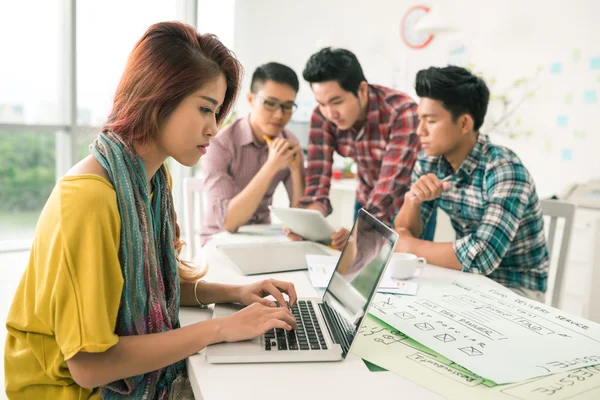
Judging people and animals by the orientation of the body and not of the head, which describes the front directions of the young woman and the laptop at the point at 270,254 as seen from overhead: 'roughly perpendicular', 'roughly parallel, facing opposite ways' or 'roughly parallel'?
roughly perpendicular

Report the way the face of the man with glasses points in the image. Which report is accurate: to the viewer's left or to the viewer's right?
to the viewer's right

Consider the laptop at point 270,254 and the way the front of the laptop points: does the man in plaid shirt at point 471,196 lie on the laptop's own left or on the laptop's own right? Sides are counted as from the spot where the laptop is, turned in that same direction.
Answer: on the laptop's own right

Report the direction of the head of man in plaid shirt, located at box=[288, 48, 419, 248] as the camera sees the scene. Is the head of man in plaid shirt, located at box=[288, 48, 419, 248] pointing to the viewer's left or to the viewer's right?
to the viewer's left

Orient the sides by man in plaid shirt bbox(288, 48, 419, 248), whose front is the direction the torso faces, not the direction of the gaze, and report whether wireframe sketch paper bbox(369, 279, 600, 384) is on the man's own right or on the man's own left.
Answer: on the man's own left

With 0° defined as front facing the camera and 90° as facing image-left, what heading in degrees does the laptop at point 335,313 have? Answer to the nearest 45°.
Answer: approximately 90°

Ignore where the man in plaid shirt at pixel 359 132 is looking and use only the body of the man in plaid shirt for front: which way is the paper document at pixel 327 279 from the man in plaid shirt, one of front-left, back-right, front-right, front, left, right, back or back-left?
front-left

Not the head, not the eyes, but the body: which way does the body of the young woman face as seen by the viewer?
to the viewer's right

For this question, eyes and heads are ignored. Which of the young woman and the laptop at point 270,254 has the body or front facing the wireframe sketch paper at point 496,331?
the young woman

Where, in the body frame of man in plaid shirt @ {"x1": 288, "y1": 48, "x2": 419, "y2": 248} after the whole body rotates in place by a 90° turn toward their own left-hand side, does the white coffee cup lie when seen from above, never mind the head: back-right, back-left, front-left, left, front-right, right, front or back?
front-right

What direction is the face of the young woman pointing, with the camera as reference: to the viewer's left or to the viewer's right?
to the viewer's right

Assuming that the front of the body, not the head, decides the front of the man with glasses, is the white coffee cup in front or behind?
in front

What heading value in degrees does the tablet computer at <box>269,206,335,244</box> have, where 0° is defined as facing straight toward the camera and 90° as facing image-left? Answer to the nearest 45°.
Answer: approximately 180°

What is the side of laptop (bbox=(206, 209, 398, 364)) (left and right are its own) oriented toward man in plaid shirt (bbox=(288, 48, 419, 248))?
right

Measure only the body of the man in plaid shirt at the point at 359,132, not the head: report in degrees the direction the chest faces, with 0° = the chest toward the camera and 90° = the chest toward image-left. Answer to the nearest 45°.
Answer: approximately 45°

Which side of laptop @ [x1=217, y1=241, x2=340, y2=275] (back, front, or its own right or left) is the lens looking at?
back
